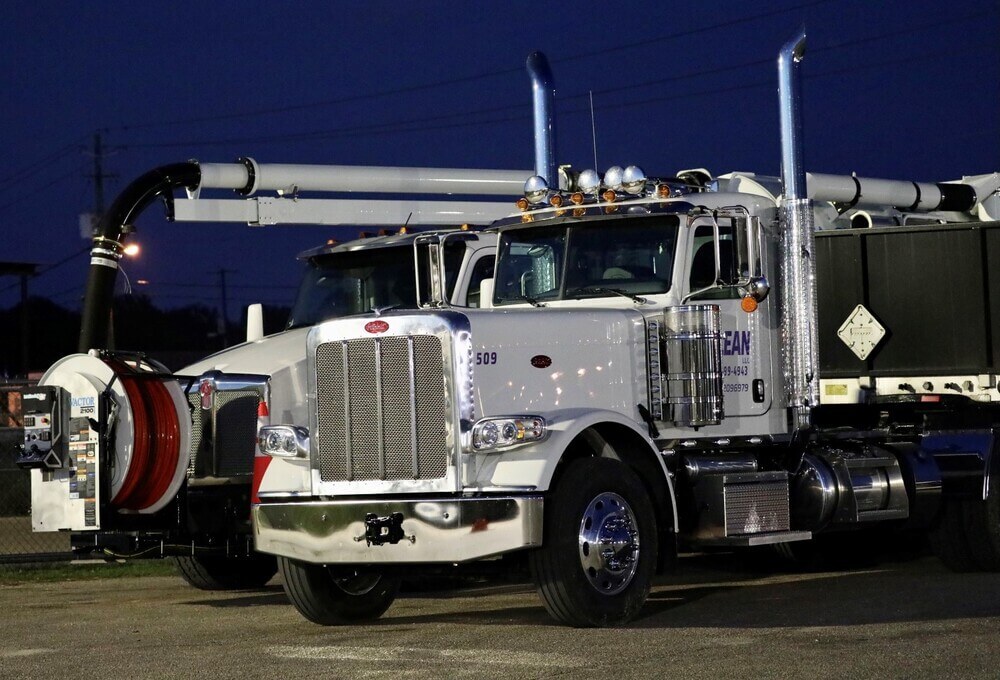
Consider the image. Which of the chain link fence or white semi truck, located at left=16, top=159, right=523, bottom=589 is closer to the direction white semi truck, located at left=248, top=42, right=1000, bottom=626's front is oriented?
the white semi truck

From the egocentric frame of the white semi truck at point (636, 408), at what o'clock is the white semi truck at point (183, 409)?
the white semi truck at point (183, 409) is roughly at 2 o'clock from the white semi truck at point (636, 408).

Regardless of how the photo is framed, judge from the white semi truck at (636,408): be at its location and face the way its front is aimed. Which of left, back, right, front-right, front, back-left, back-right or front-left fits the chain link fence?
right

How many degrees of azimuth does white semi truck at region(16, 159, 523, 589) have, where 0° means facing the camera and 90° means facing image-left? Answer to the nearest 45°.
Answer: approximately 45°

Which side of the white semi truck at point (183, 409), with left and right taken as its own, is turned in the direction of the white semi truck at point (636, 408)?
left

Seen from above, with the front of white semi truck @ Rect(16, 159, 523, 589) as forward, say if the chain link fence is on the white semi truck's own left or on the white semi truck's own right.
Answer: on the white semi truck's own right

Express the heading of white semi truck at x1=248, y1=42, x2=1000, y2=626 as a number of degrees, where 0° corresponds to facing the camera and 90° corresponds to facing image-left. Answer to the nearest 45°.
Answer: approximately 45°
